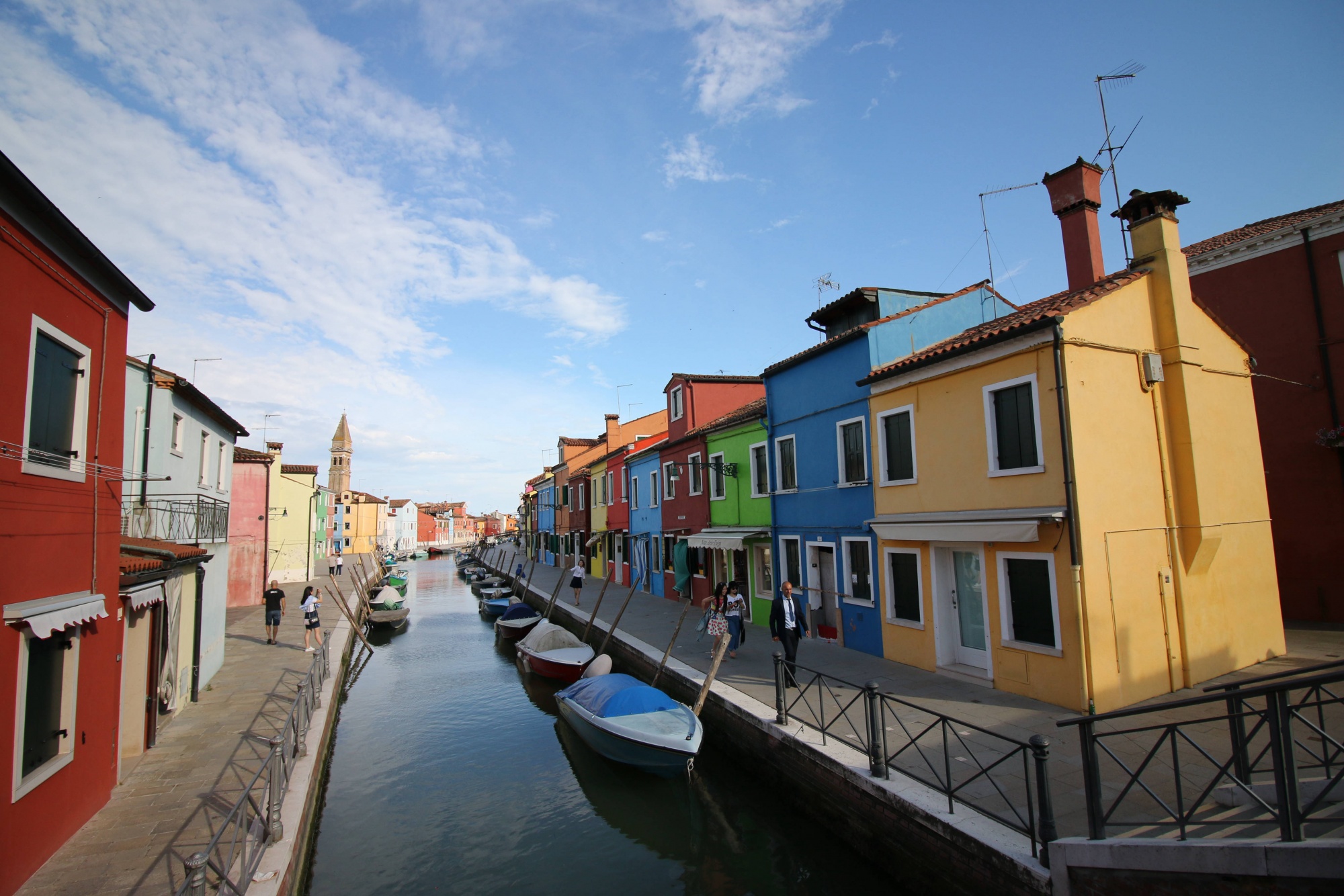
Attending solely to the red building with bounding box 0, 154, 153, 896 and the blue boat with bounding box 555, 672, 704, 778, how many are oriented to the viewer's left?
0

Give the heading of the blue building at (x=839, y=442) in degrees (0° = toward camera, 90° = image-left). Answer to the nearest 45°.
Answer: approximately 45°

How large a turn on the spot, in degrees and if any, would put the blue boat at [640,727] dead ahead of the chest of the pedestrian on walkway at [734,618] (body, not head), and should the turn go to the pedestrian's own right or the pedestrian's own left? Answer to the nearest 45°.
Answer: approximately 45° to the pedestrian's own right

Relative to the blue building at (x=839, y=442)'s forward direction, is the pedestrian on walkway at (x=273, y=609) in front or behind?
in front

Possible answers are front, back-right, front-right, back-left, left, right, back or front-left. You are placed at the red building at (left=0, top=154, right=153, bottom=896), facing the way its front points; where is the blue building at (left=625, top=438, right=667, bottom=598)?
left

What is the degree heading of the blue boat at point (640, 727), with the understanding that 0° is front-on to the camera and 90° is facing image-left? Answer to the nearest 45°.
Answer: approximately 315°

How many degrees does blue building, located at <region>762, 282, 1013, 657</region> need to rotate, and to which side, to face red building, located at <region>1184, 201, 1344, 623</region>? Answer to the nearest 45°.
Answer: approximately 135° to its left

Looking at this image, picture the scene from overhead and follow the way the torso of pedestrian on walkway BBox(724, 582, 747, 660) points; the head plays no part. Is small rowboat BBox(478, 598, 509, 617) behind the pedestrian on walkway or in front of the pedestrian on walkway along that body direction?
behind

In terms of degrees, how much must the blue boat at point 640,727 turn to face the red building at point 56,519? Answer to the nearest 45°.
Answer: approximately 90° to its right

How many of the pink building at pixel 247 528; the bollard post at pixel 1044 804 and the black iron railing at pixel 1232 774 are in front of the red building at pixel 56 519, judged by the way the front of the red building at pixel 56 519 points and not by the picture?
2

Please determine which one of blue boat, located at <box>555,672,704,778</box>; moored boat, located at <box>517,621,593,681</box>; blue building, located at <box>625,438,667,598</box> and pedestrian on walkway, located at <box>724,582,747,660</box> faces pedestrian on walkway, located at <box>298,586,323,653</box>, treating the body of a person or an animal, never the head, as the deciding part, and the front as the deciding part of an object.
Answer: the blue building
